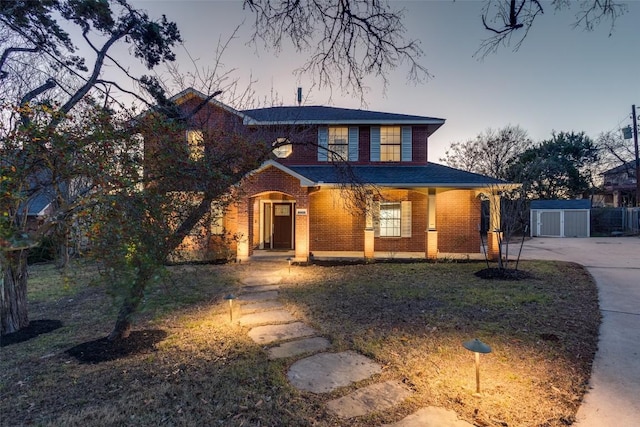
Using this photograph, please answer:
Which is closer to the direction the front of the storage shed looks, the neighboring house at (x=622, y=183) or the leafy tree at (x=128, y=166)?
the leafy tree

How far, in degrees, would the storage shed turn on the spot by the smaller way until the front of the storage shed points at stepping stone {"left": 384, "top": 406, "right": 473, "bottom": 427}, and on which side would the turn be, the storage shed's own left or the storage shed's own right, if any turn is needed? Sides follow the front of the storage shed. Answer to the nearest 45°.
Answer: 0° — it already faces it

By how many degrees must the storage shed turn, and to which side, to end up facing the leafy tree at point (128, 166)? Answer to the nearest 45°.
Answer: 0° — it already faces it

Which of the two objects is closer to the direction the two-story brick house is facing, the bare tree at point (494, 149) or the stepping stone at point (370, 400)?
the stepping stone

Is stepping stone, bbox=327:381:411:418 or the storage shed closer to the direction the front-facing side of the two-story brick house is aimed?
the stepping stone

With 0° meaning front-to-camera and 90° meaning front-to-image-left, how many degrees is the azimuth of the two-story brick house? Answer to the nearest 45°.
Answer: approximately 0°

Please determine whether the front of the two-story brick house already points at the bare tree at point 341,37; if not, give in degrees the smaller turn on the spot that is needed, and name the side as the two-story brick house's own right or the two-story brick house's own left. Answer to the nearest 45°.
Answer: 0° — it already faces it

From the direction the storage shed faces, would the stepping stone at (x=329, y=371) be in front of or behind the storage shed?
in front

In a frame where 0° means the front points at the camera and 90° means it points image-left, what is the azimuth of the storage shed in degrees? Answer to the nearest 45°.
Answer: approximately 0°

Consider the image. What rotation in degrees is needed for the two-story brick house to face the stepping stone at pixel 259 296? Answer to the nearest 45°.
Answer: approximately 45° to its right

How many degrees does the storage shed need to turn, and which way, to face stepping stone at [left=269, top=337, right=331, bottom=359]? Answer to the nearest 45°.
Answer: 0° — it already faces it

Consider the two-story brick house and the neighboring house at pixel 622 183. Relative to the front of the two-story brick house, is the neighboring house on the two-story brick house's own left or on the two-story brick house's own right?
on the two-story brick house's own left

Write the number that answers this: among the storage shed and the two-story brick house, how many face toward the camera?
2
